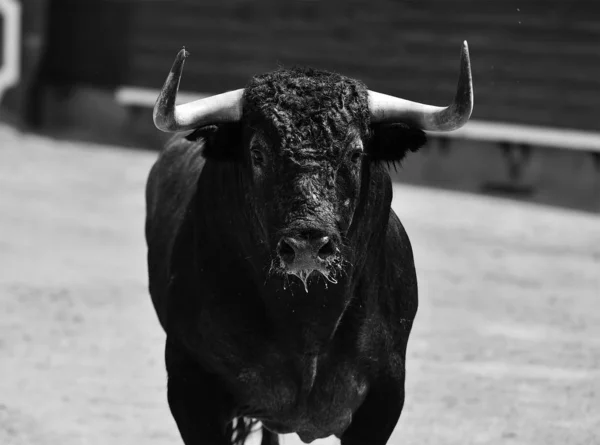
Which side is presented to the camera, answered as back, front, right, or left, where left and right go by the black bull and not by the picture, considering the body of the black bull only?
front
